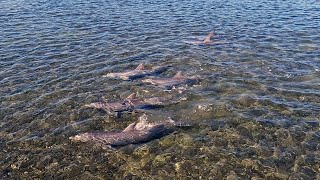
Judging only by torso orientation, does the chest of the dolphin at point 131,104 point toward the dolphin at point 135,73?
no

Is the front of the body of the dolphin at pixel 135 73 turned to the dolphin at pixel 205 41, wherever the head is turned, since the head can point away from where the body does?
no

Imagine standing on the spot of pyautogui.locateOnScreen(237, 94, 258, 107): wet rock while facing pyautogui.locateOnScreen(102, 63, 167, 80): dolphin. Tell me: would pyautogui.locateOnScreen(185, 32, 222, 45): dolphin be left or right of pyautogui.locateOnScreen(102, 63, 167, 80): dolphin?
right

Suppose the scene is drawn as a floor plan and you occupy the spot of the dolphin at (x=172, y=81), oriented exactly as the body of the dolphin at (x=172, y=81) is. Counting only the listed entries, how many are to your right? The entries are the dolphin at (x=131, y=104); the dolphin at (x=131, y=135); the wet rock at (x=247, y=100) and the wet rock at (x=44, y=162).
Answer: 0

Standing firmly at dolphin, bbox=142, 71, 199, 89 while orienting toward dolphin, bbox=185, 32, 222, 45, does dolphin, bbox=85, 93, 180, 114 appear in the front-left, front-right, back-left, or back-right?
back-left

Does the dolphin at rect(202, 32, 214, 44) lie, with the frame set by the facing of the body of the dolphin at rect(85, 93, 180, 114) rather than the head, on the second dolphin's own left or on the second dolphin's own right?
on the second dolphin's own right

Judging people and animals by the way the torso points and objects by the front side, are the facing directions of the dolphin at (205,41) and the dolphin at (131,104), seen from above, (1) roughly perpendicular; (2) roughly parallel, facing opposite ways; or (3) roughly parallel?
roughly parallel

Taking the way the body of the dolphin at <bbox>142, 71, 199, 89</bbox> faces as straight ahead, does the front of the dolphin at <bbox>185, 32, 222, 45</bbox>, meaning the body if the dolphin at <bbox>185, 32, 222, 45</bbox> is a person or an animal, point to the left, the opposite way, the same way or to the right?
the same way

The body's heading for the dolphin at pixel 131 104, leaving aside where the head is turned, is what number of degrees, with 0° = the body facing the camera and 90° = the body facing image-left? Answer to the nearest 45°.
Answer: approximately 90°

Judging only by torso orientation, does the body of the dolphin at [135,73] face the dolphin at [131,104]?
no

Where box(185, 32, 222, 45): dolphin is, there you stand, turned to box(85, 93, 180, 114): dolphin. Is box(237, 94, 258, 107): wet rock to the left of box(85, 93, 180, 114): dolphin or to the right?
left

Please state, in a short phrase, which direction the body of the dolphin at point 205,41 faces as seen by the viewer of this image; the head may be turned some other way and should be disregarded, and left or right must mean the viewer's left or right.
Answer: facing to the left of the viewer

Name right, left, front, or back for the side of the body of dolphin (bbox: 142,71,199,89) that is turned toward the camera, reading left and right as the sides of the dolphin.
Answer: left

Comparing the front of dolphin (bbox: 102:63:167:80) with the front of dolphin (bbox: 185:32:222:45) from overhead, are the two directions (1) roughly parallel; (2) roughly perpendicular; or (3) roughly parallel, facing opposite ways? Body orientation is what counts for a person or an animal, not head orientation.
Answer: roughly parallel

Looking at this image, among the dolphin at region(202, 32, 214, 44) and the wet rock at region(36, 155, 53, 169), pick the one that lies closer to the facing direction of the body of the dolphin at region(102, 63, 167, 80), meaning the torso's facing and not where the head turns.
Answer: the wet rock

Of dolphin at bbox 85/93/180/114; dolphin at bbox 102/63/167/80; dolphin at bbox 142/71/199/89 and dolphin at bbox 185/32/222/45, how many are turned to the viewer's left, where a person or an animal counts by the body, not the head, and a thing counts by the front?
4

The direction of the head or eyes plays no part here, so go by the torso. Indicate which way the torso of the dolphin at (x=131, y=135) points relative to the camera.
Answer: to the viewer's left
